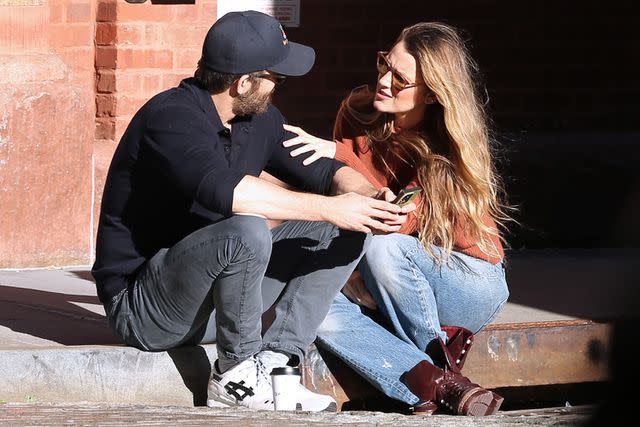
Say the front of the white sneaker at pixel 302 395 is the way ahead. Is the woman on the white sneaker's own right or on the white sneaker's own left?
on the white sneaker's own left

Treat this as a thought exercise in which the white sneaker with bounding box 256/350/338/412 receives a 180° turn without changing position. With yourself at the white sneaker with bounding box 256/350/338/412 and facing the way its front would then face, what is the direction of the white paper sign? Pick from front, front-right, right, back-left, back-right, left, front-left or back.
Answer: front-right

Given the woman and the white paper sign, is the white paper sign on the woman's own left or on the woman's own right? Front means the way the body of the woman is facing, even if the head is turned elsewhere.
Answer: on the woman's own right

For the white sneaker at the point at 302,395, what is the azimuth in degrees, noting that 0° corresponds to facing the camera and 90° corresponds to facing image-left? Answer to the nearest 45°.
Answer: approximately 315°

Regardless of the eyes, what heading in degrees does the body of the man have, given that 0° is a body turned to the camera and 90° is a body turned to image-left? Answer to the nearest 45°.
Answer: approximately 315°

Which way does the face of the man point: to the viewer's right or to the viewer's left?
to the viewer's right

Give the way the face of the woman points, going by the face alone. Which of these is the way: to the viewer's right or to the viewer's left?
to the viewer's left
